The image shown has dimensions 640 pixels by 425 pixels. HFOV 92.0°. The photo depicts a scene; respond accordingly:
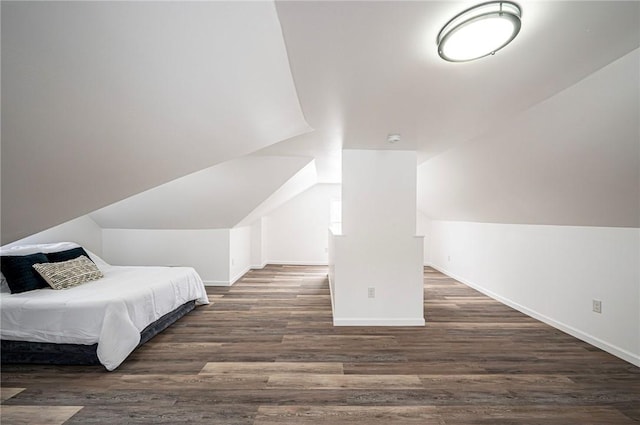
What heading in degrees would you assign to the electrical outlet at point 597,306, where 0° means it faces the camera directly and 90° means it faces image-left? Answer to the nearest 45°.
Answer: approximately 45°

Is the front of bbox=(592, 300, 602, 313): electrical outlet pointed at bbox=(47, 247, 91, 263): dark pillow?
yes

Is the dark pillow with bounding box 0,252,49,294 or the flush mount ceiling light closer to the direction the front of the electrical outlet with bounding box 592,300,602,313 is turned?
the dark pillow

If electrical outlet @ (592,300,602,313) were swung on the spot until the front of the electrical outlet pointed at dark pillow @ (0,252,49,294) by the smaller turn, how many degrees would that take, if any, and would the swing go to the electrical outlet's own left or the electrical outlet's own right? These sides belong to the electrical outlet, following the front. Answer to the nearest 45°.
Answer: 0° — it already faces it

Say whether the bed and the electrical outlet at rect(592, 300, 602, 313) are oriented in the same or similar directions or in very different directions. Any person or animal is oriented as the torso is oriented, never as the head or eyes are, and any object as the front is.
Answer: very different directions

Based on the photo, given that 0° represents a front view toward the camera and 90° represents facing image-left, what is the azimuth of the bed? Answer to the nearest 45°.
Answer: approximately 315°
